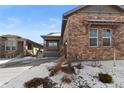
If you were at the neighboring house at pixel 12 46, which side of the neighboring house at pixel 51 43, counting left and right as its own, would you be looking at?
right

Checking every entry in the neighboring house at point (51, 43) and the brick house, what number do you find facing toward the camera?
2

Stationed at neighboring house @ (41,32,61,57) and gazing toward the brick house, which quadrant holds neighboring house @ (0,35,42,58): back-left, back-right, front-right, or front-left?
back-right

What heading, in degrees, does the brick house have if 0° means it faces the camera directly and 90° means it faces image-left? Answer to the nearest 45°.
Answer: approximately 0°

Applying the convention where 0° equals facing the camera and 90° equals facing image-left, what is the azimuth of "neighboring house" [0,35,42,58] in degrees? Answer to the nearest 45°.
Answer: approximately 315°
